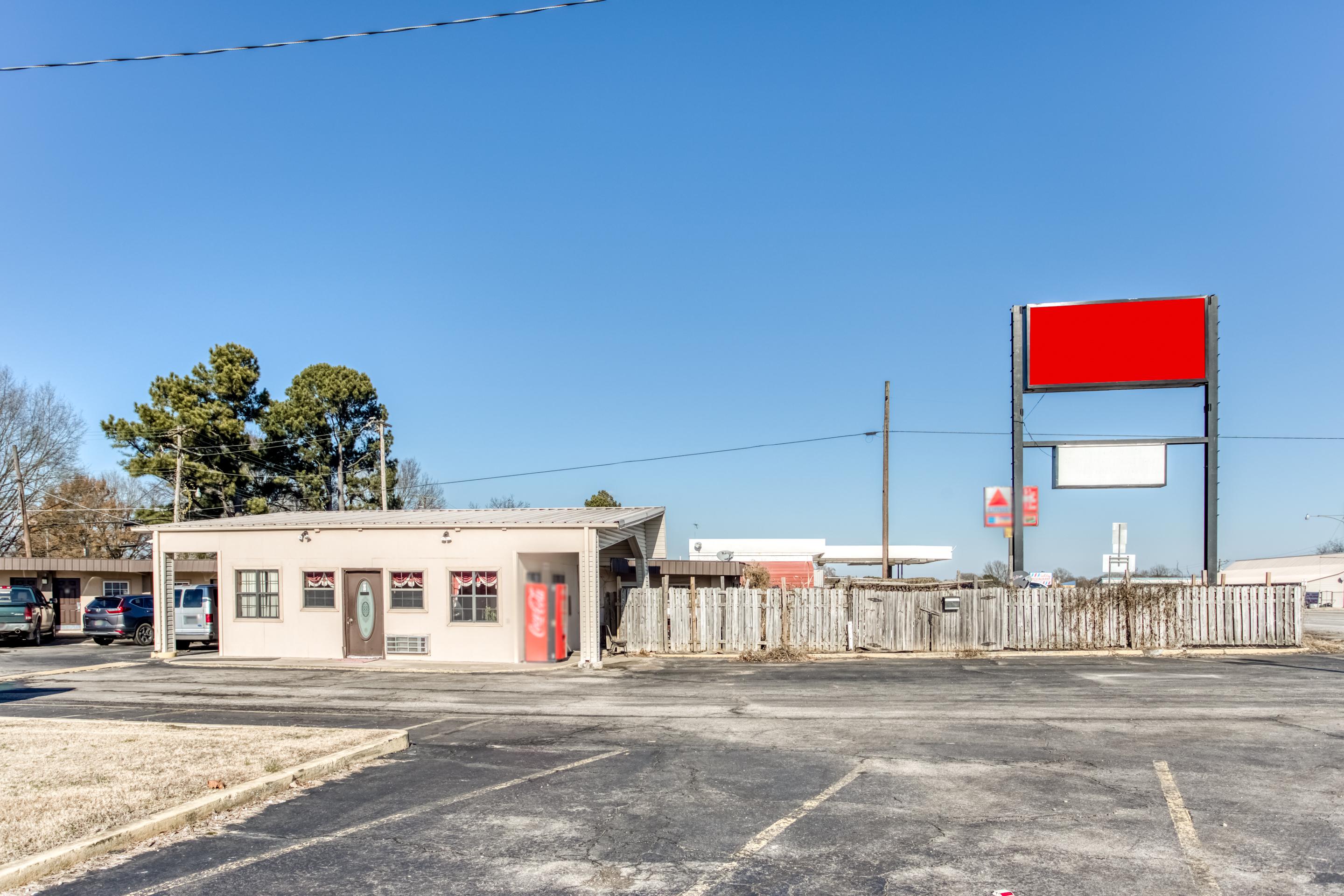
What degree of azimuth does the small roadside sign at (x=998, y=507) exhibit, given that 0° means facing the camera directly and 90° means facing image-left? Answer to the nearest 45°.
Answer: approximately 0°

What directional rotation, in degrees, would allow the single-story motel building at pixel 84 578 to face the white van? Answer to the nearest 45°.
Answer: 0° — it already faces it
